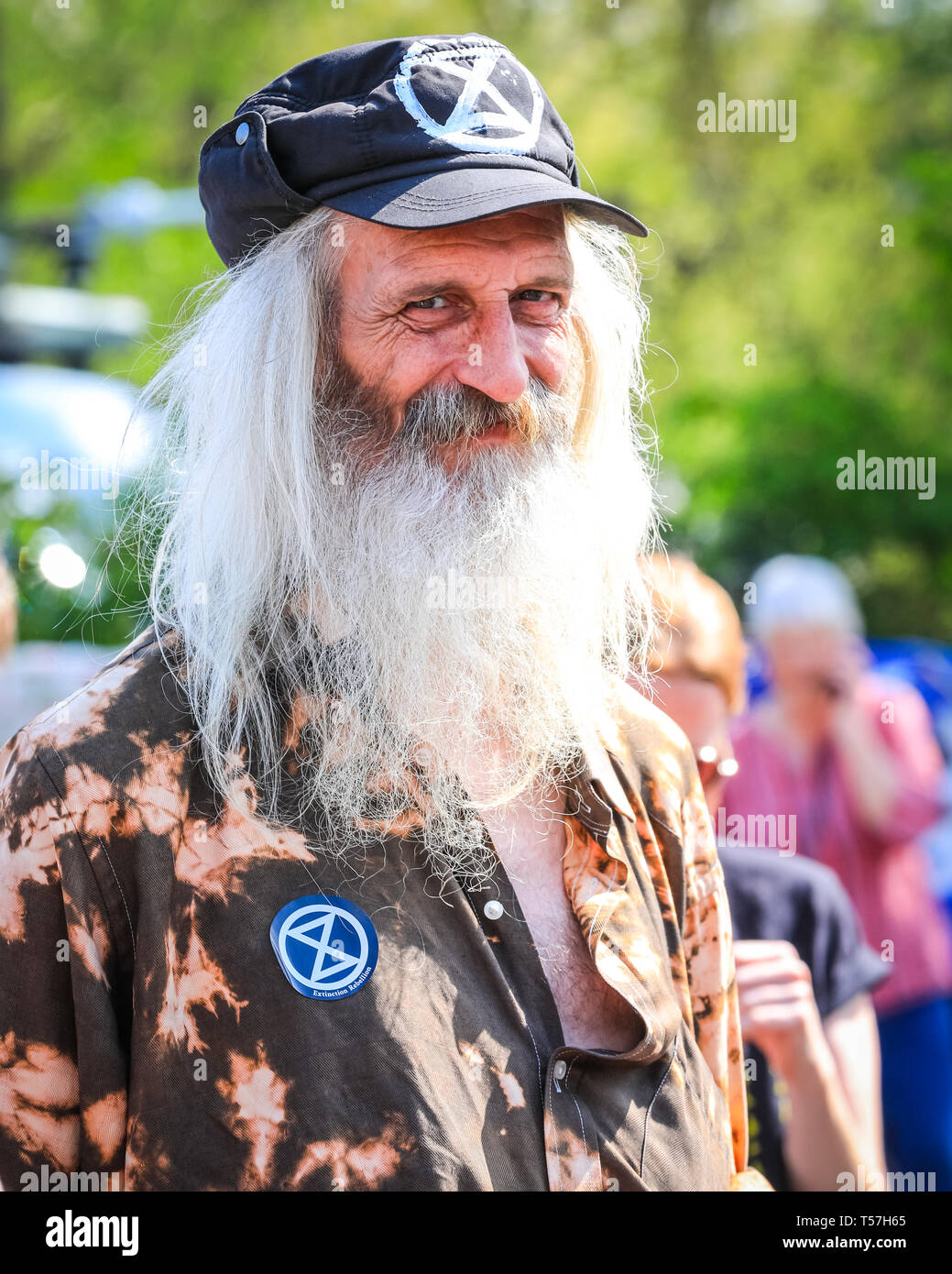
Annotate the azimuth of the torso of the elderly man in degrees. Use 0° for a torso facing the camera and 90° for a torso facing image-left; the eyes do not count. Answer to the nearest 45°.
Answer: approximately 315°

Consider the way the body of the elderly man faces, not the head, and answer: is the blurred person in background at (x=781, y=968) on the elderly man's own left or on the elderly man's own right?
on the elderly man's own left
